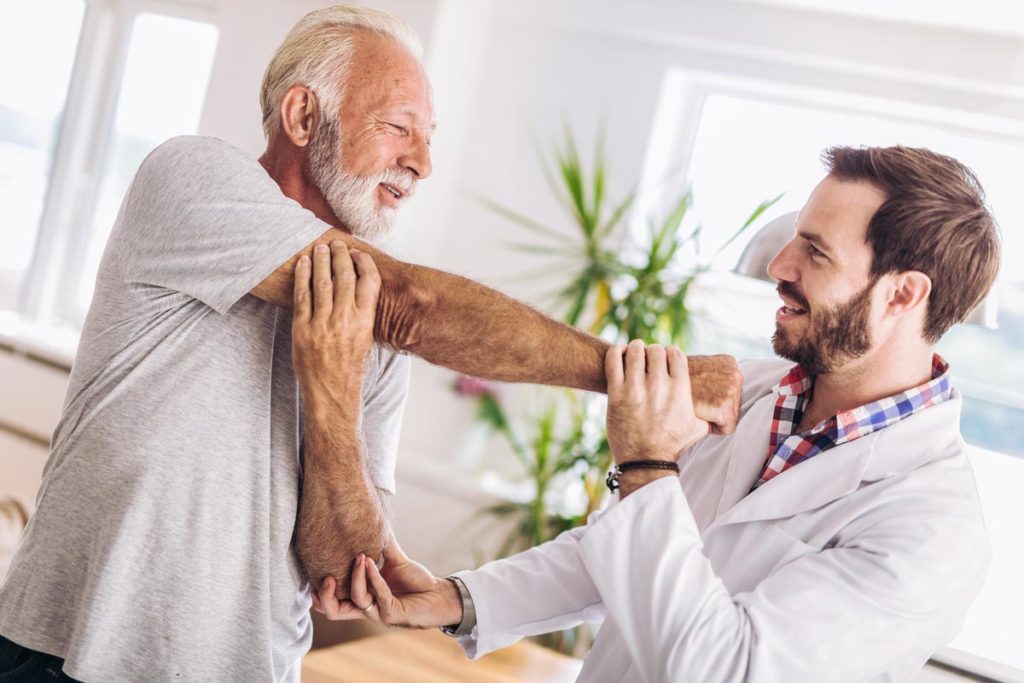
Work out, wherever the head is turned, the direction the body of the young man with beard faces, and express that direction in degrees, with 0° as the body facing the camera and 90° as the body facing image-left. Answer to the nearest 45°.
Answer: approximately 45°

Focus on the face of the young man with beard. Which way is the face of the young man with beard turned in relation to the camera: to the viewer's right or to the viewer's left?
to the viewer's left

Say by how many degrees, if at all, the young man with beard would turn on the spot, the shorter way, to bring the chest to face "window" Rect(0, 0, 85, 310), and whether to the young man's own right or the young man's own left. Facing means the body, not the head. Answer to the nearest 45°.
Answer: approximately 90° to the young man's own right
